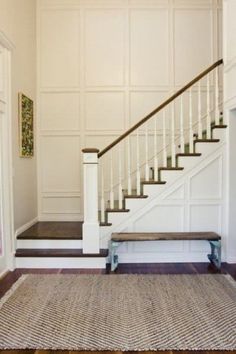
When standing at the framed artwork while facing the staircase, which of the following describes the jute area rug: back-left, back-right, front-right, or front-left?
front-right

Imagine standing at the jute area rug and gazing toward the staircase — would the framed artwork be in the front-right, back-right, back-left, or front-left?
front-left

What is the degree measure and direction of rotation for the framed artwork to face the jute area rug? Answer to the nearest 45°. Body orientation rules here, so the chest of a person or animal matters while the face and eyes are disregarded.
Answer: approximately 90° to its right

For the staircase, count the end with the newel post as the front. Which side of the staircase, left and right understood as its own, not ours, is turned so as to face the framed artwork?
front

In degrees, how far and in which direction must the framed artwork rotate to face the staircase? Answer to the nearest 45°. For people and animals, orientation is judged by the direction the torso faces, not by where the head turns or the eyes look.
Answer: approximately 45° to its right

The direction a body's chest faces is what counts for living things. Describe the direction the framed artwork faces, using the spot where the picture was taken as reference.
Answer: facing to the right of the viewer

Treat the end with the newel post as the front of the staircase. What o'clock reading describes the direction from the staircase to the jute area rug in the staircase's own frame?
The jute area rug is roughly at 9 o'clock from the staircase.

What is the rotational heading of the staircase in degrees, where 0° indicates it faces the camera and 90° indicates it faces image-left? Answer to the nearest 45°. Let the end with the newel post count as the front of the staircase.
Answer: approximately 90°

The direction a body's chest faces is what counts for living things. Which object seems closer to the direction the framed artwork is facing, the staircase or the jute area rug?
the staircase

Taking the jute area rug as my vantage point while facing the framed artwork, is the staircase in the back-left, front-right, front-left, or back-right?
front-right

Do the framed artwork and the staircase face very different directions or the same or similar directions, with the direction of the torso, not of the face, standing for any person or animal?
very different directions

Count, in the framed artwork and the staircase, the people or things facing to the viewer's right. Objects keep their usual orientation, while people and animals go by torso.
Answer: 1
